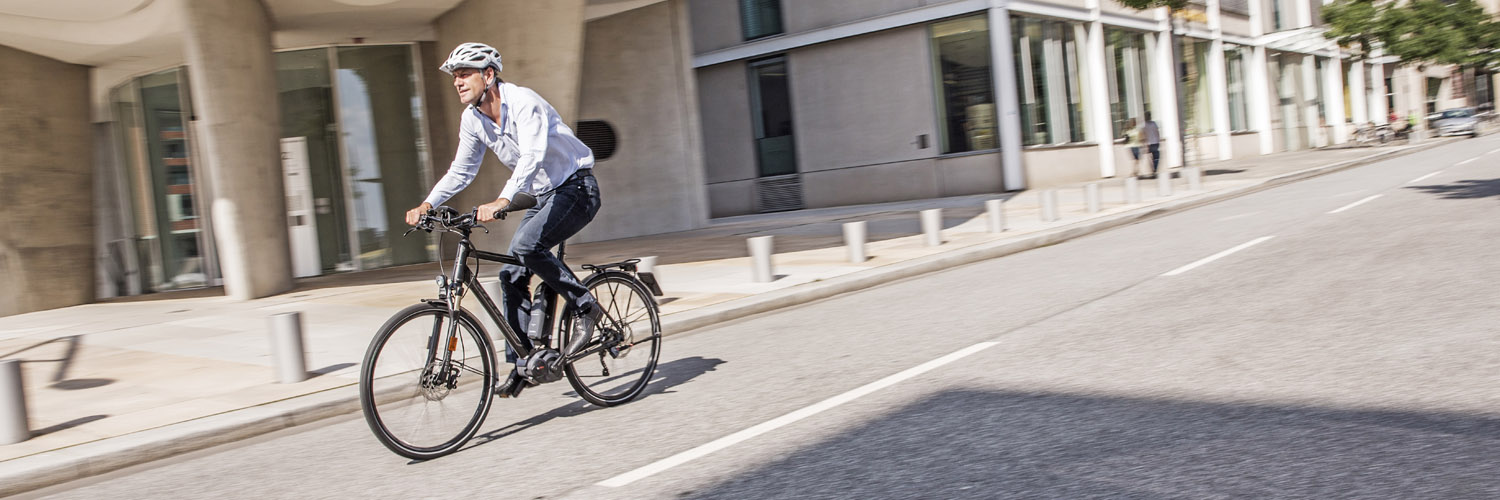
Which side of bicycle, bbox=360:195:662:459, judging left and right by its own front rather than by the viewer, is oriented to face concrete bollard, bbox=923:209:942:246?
back

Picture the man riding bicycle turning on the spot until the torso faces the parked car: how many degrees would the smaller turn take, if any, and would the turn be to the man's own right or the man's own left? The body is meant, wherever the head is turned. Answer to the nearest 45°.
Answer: approximately 180°

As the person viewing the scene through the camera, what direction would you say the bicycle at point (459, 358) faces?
facing the viewer and to the left of the viewer

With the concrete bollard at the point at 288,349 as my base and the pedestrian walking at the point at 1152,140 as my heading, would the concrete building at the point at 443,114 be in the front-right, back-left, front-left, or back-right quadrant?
front-left

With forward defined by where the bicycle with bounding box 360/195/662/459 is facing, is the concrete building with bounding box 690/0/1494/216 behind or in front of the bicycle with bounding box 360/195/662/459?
behind

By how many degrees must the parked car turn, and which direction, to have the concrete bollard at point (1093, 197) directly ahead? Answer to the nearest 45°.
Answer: approximately 45° to its left

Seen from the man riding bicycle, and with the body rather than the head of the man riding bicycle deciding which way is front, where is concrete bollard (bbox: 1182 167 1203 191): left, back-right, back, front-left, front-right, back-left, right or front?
back

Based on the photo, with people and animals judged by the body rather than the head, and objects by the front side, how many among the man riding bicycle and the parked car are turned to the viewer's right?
0

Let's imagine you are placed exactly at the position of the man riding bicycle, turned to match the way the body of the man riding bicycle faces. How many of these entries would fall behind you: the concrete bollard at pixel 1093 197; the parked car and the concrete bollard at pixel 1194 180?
3

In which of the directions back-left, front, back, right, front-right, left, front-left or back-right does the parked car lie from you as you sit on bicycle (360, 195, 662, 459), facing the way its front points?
back
